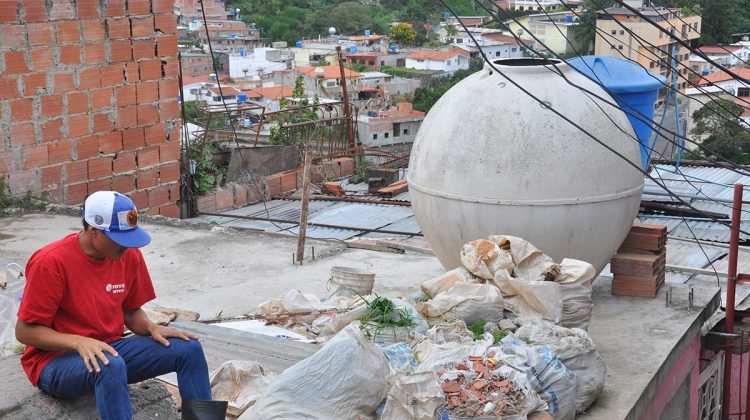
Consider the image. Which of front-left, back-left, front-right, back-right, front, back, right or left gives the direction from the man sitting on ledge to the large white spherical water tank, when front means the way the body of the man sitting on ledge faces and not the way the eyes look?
left

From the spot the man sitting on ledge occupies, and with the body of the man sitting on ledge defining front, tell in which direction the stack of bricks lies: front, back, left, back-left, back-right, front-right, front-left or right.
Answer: left

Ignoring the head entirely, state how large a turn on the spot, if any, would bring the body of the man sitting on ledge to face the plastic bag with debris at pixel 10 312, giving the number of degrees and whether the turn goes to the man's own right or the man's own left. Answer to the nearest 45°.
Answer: approximately 135° to the man's own left

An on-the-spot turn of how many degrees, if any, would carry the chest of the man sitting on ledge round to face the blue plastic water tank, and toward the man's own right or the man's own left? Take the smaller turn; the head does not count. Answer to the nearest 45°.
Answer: approximately 90° to the man's own left

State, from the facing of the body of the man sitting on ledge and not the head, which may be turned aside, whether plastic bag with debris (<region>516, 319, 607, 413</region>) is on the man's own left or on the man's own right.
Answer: on the man's own left

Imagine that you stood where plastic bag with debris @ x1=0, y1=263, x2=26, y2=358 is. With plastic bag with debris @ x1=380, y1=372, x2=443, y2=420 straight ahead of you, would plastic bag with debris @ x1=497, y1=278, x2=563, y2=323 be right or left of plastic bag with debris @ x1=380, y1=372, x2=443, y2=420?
left

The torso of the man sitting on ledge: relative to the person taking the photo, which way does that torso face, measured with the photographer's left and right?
facing the viewer and to the right of the viewer
